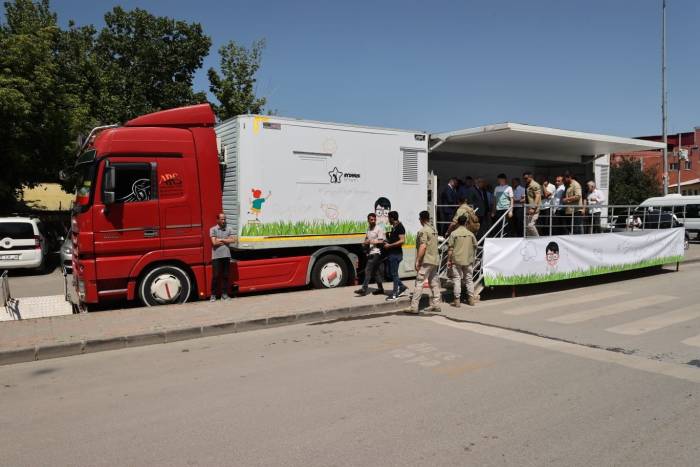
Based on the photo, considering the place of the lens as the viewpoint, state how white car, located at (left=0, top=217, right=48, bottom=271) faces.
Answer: facing away from the viewer

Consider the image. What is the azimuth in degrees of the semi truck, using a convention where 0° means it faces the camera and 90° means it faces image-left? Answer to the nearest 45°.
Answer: approximately 90°

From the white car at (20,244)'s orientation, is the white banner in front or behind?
behind

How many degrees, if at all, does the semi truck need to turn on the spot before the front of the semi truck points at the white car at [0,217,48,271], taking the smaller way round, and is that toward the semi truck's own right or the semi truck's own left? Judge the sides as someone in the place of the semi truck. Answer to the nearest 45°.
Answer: approximately 45° to the semi truck's own right

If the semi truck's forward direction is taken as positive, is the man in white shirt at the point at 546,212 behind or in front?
behind

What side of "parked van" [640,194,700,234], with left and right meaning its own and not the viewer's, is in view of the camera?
left

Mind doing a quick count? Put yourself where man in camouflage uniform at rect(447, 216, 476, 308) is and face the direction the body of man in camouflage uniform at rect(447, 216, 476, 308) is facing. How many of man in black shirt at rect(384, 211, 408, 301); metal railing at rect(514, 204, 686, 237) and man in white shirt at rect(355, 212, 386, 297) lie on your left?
2

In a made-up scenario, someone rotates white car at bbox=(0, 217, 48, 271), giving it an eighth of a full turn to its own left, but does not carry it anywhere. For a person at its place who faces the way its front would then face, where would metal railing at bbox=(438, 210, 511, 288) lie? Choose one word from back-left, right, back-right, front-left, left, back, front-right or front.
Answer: back

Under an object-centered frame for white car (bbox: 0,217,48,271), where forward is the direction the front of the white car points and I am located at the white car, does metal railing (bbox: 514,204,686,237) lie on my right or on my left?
on my right
